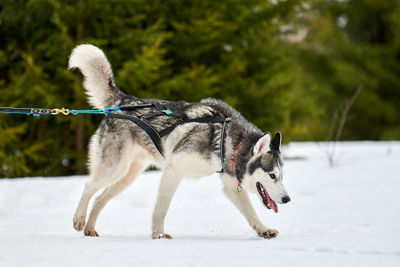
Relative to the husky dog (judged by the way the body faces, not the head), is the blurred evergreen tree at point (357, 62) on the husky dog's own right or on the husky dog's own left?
on the husky dog's own left

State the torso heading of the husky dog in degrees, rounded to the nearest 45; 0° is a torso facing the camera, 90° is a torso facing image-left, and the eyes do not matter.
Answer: approximately 270°
